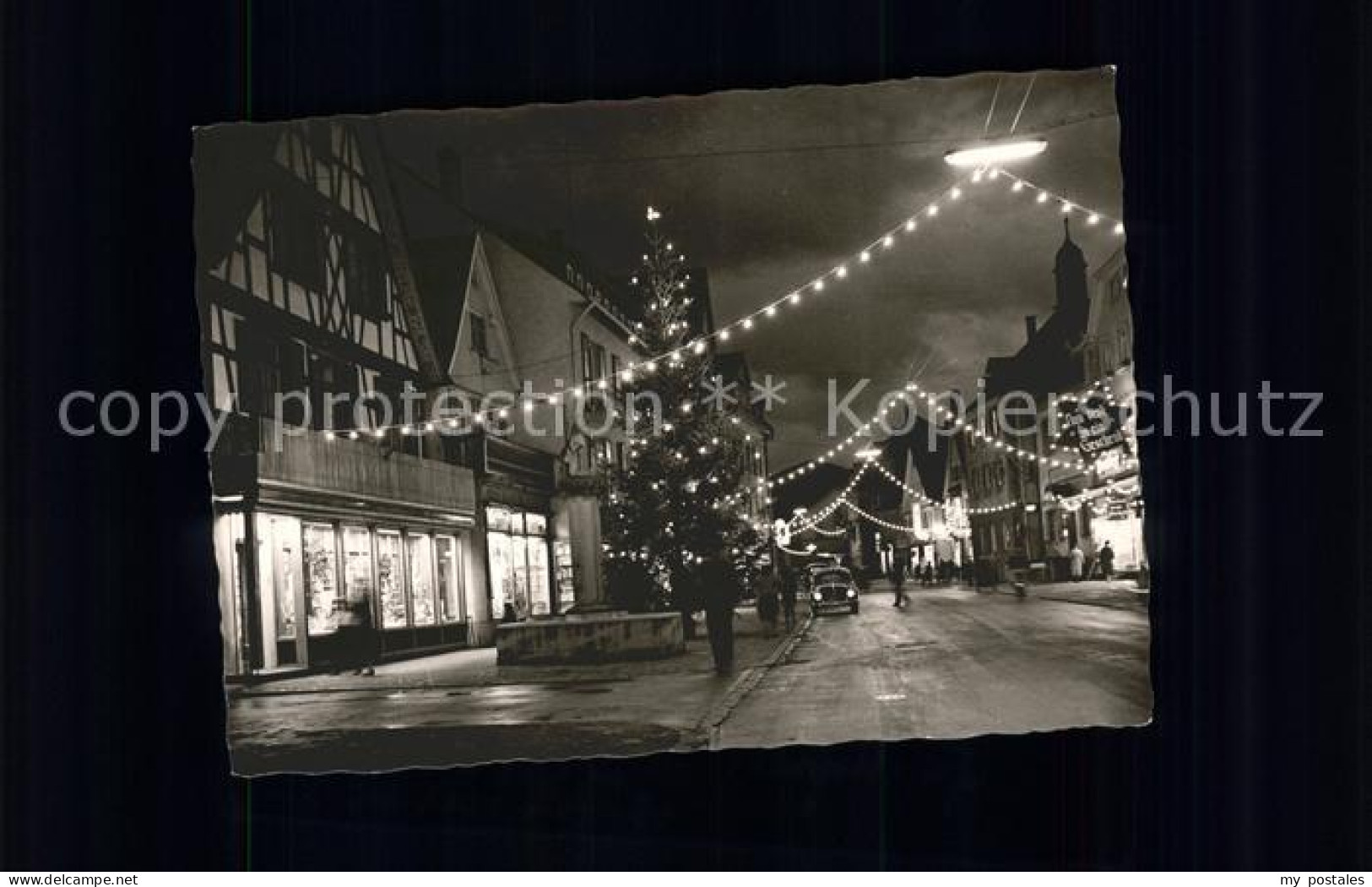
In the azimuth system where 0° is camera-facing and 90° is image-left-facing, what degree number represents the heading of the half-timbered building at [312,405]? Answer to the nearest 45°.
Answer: approximately 315°

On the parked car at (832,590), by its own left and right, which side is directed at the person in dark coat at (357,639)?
front

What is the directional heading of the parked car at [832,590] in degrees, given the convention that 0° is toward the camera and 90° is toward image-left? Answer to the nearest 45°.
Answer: approximately 0°
